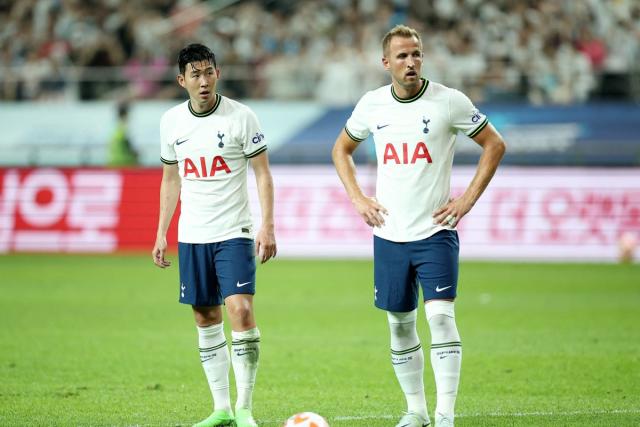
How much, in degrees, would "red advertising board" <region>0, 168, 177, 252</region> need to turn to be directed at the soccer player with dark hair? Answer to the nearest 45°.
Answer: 0° — it already faces them

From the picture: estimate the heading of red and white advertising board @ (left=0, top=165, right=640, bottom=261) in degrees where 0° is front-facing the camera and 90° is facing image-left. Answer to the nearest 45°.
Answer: approximately 0°

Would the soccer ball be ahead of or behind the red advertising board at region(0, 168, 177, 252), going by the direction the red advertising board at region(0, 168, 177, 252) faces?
ahead

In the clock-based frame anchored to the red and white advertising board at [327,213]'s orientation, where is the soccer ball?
The soccer ball is roughly at 12 o'clock from the red and white advertising board.
